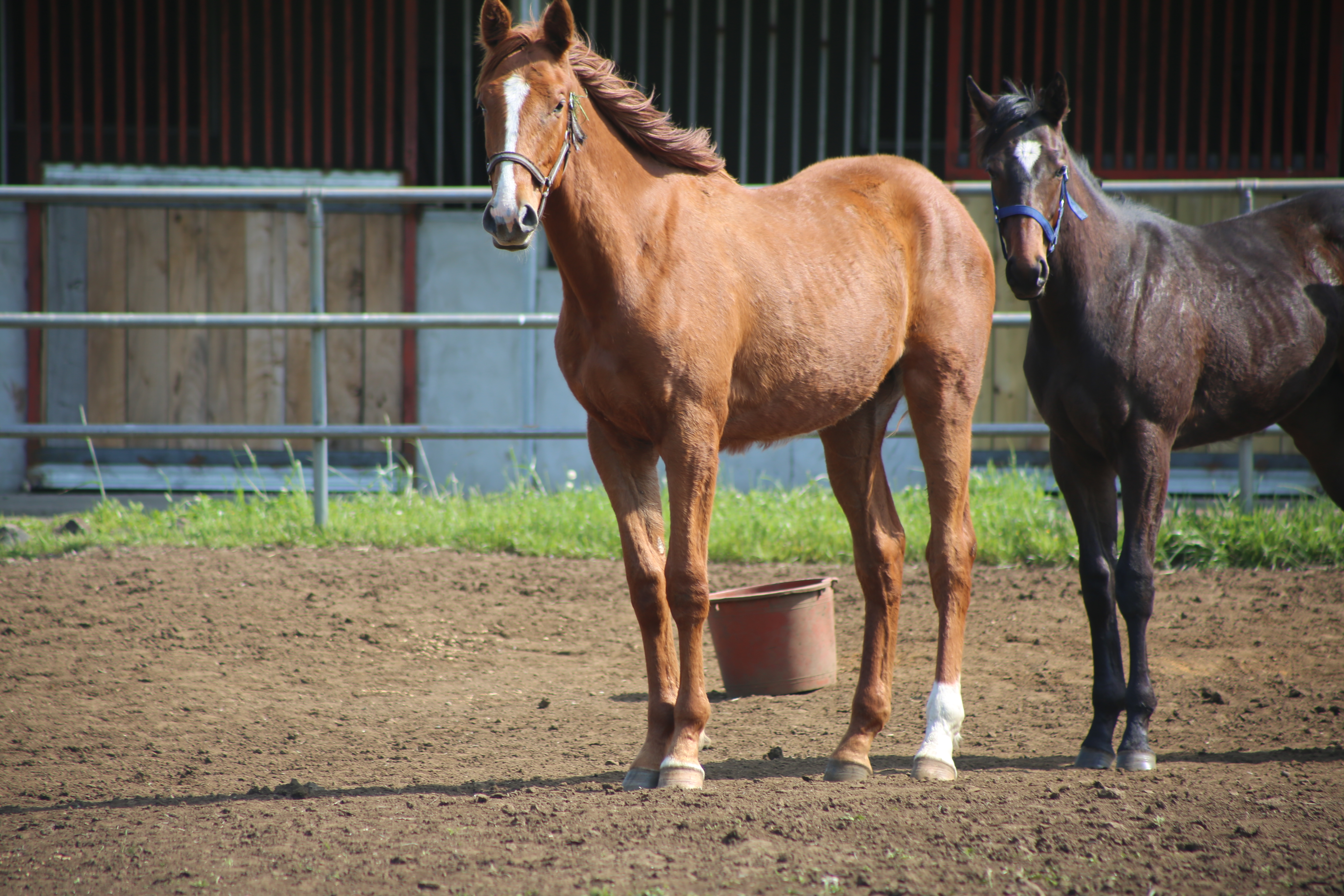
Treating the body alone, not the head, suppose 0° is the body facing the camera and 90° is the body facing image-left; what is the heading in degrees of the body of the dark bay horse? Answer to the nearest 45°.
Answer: approximately 45°

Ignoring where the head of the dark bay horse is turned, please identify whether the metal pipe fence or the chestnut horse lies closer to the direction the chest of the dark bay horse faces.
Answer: the chestnut horse

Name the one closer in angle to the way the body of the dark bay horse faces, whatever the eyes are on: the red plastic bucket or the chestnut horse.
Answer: the chestnut horse

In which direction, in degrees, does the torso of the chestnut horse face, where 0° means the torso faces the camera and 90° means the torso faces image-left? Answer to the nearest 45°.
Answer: approximately 45°

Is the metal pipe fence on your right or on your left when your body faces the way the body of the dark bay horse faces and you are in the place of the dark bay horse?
on your right

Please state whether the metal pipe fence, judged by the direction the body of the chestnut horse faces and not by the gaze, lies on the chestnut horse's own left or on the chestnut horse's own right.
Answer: on the chestnut horse's own right
